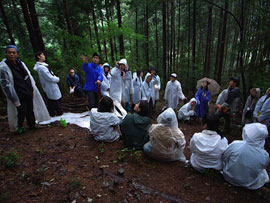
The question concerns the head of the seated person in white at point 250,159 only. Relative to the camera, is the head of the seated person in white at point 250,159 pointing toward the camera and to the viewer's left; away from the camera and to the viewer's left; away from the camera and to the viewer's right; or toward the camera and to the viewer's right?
away from the camera and to the viewer's left

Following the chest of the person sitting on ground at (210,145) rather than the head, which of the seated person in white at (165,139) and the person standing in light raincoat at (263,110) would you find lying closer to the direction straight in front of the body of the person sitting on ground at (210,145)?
the person standing in light raincoat

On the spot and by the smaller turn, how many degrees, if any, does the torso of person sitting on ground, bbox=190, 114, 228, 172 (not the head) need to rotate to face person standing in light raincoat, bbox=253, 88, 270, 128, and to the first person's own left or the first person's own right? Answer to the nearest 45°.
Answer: approximately 45° to the first person's own right

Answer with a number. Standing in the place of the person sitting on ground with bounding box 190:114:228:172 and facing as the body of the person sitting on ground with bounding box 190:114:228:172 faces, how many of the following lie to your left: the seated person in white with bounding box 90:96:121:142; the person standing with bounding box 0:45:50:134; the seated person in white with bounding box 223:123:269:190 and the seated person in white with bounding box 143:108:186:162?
3

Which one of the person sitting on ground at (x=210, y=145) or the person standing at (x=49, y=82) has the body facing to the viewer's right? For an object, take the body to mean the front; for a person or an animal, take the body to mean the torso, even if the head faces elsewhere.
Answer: the person standing

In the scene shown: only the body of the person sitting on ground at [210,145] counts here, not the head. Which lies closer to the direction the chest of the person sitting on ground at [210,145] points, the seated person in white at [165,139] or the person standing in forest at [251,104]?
the person standing in forest

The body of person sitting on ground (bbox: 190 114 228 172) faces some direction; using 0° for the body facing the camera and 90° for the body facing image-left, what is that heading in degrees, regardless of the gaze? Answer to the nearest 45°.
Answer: approximately 180°

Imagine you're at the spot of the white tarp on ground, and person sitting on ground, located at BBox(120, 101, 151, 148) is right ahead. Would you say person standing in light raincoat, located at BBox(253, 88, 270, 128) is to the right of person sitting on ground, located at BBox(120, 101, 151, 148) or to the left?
left

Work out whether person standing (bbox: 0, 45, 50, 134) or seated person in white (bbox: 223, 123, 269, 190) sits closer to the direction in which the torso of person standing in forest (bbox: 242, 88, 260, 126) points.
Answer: the person standing

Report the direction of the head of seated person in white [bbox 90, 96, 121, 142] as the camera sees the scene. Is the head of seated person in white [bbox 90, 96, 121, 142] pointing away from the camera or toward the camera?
away from the camera

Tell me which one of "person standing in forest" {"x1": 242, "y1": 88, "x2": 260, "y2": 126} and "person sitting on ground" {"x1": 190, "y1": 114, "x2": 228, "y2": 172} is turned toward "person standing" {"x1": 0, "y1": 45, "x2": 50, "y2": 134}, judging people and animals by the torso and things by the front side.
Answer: "person standing in forest" {"x1": 242, "y1": 88, "x2": 260, "y2": 126}

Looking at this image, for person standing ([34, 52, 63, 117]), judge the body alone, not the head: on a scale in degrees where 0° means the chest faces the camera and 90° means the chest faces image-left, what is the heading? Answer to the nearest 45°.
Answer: approximately 270°
